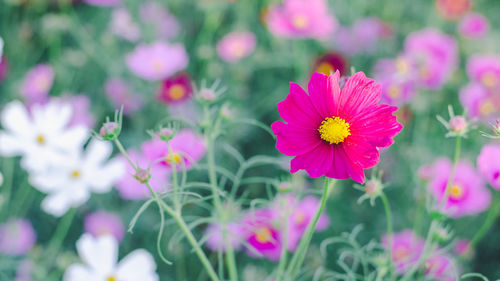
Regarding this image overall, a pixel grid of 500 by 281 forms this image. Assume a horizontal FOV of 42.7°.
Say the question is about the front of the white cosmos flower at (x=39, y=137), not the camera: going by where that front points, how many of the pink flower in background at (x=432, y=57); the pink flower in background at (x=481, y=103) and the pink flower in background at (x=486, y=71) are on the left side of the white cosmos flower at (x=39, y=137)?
3

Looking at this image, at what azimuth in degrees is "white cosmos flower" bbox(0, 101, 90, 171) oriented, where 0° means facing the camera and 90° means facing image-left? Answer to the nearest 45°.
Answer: approximately 0°

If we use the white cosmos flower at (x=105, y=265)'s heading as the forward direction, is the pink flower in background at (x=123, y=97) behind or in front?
behind

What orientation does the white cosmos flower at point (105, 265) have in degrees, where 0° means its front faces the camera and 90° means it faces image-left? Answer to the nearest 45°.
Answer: approximately 0°
